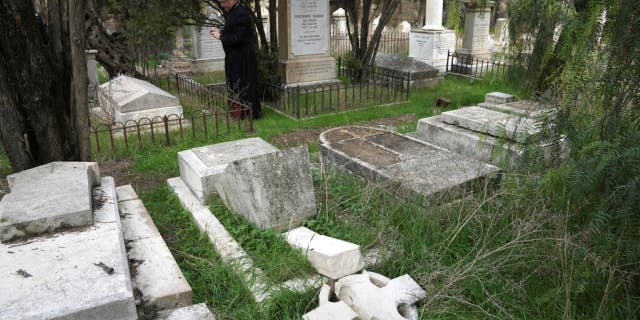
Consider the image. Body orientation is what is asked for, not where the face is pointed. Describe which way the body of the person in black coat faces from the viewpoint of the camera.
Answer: to the viewer's left

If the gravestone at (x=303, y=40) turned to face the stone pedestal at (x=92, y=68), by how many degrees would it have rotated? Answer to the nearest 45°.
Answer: approximately 90° to its right

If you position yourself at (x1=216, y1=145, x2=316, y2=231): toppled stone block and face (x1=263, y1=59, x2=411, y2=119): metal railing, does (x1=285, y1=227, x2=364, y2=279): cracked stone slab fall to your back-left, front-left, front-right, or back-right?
back-right

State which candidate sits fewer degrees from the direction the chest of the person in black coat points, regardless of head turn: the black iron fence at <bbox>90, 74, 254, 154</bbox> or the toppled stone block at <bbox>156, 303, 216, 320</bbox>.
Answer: the black iron fence

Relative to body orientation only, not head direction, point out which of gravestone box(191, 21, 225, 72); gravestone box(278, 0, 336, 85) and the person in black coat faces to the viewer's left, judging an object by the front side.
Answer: the person in black coat

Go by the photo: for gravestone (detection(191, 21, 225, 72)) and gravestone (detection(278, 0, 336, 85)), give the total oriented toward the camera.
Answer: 2

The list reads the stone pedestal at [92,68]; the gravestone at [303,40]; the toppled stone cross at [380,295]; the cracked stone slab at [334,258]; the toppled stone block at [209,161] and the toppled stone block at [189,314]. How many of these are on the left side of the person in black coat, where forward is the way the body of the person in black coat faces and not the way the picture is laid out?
4

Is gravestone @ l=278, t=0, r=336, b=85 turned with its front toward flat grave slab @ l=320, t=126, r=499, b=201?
yes

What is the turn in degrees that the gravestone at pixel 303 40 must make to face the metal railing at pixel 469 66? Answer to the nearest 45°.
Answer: approximately 135° to its left

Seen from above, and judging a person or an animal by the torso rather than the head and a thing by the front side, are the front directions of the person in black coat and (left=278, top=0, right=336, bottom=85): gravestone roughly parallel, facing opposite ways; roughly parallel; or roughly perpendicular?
roughly perpendicular

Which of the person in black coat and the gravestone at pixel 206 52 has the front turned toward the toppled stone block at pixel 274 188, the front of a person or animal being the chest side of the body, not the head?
the gravestone

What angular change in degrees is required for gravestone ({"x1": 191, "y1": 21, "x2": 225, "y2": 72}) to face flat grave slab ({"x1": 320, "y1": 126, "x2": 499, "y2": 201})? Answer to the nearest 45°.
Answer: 0° — it already faces it

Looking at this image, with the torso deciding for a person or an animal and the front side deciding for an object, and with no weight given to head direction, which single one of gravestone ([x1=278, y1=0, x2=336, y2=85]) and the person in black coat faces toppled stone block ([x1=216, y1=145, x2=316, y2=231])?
the gravestone

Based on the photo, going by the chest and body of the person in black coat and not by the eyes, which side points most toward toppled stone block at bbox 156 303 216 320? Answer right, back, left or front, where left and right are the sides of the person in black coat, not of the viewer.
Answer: left

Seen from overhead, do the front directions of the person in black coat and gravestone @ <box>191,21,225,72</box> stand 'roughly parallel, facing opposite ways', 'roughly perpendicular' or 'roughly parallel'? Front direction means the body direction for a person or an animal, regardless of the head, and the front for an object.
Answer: roughly perpendicular
